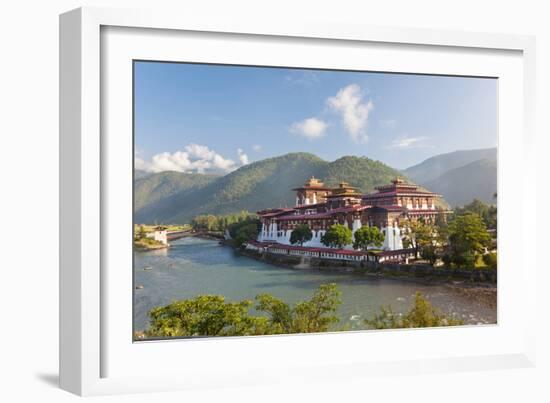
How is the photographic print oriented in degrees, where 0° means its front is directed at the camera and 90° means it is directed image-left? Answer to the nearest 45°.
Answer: approximately 315°
